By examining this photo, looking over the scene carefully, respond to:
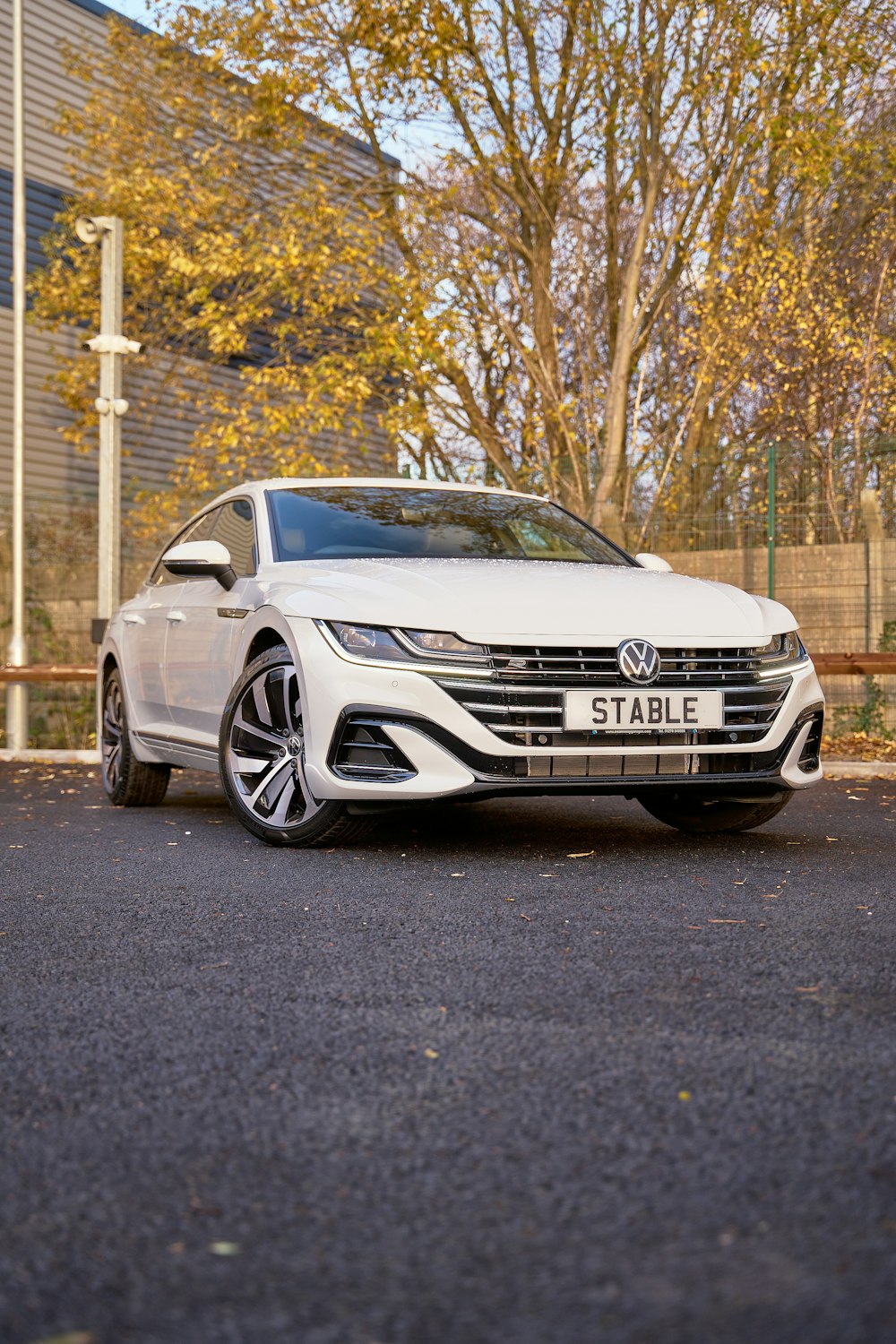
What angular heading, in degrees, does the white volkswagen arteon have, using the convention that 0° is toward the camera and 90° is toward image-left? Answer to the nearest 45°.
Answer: approximately 315°

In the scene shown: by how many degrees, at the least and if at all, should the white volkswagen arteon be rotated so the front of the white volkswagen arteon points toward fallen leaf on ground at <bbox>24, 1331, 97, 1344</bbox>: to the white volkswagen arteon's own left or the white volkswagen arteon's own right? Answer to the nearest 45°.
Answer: approximately 45° to the white volkswagen arteon's own right

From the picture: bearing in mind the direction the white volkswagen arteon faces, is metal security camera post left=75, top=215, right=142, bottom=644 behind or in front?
behind

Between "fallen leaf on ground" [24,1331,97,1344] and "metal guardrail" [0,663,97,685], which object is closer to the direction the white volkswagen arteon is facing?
the fallen leaf on ground

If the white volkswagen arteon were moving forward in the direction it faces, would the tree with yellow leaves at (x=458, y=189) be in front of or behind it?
behind

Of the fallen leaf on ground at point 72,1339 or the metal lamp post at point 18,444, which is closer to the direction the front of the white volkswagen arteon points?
the fallen leaf on ground

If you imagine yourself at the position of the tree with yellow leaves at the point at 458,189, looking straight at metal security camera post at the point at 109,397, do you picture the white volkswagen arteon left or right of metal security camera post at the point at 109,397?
left

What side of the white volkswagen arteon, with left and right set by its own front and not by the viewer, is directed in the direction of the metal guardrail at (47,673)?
back
